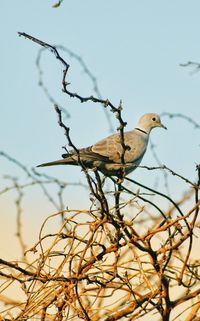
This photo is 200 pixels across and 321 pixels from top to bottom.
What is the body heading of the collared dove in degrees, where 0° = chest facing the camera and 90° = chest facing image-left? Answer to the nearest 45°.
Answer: approximately 270°
